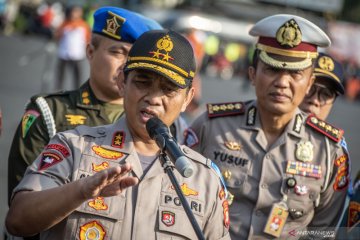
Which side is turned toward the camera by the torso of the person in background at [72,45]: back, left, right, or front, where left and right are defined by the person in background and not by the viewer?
front

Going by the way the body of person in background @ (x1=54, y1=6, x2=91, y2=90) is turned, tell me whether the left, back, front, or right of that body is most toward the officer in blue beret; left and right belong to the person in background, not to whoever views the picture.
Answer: front

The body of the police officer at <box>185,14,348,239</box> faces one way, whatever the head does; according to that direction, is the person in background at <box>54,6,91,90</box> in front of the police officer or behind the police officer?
behind

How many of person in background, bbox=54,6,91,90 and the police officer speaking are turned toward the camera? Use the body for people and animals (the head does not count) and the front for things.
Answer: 2

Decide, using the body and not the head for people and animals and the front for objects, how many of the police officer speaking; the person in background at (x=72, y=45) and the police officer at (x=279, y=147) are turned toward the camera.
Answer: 3

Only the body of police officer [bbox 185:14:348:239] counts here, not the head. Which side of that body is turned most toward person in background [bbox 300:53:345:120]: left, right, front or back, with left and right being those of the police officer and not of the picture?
back

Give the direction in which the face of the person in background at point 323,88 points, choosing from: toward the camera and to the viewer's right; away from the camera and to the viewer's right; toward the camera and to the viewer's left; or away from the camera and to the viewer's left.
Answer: toward the camera and to the viewer's left

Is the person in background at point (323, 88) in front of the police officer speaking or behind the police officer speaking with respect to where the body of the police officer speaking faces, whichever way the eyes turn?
behind

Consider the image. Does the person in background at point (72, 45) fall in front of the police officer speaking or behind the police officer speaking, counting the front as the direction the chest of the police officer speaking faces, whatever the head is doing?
behind

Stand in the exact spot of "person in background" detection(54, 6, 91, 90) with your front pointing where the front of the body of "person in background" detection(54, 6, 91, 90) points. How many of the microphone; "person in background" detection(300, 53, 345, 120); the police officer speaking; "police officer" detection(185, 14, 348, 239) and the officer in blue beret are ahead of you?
5

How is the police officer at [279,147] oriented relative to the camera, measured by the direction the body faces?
toward the camera

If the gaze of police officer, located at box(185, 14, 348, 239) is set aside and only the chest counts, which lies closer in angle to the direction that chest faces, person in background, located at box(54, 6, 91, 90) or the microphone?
the microphone

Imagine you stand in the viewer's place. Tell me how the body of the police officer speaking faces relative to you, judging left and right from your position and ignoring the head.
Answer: facing the viewer

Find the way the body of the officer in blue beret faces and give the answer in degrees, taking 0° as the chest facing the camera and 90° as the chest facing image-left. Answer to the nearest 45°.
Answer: approximately 315°

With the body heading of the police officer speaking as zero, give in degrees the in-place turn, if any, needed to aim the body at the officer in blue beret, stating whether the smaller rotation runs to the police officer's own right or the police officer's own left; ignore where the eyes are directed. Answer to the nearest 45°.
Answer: approximately 180°

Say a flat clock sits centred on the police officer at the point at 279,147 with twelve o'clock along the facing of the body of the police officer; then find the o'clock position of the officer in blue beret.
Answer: The officer in blue beret is roughly at 3 o'clock from the police officer.
